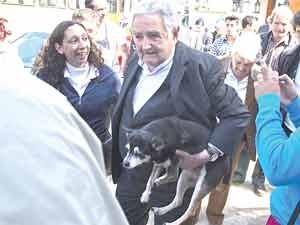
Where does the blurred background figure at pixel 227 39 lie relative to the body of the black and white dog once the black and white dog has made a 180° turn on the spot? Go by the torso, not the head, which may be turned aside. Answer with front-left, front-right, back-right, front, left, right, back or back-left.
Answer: left

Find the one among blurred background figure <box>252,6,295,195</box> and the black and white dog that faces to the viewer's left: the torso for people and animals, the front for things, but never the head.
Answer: the black and white dog

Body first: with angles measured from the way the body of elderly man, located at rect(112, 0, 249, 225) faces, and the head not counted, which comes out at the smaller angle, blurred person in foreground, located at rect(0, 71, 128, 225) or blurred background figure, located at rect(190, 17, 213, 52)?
the blurred person in foreground

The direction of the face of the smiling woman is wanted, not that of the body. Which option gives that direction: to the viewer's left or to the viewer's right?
to the viewer's right

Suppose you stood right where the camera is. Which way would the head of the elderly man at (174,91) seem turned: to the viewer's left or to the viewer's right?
to the viewer's left

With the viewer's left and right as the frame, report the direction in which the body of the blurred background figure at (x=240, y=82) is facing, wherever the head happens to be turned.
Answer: facing the viewer and to the left of the viewer

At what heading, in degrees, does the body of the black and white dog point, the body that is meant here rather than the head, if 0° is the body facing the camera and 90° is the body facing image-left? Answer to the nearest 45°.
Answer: approximately 90°

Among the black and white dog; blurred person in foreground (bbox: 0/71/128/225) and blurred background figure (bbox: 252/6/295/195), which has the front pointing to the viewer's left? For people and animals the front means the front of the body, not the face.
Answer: the black and white dog

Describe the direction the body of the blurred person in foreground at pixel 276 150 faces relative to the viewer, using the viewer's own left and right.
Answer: facing away from the viewer and to the left of the viewer

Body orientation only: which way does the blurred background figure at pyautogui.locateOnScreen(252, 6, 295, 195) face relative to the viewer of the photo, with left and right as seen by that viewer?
facing the viewer

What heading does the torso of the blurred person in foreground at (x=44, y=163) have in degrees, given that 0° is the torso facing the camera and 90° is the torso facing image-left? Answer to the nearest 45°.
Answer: approximately 180°

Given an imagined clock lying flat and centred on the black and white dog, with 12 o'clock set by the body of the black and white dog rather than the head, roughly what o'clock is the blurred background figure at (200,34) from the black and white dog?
The blurred background figure is roughly at 3 o'clock from the black and white dog.
